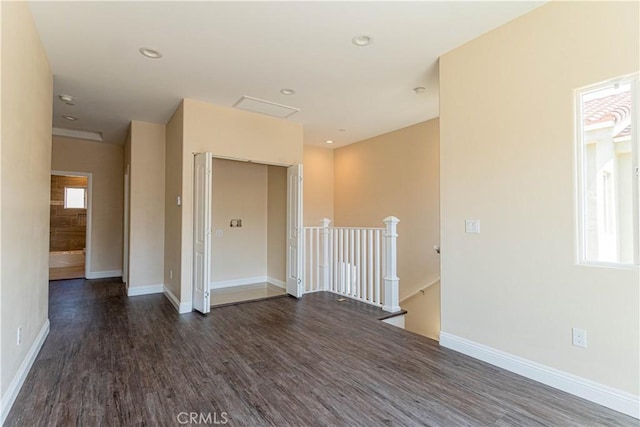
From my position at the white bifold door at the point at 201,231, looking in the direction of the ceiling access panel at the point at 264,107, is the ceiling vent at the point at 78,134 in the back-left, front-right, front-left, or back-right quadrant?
back-left
